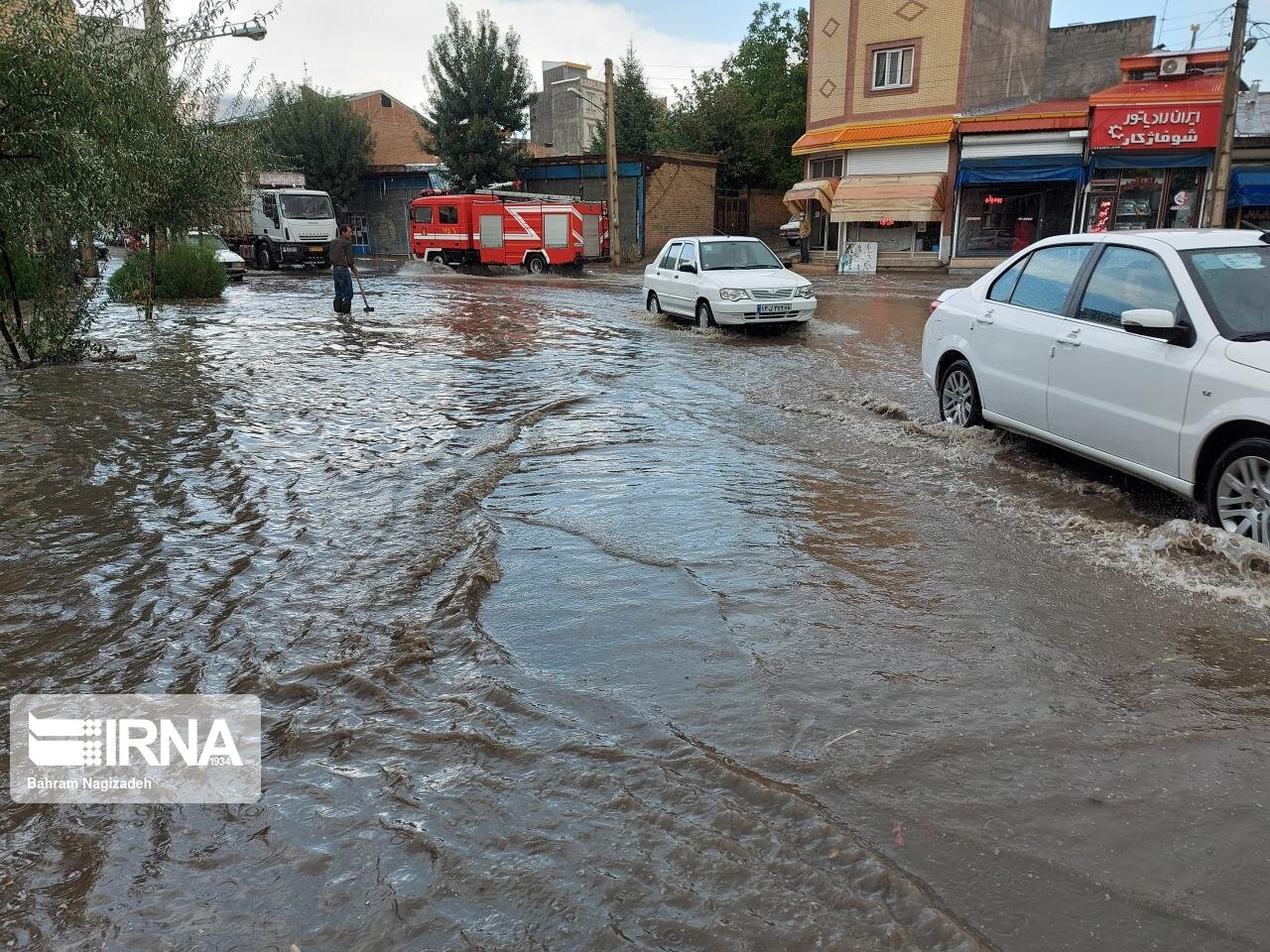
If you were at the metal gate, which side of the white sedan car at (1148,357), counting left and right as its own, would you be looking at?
back

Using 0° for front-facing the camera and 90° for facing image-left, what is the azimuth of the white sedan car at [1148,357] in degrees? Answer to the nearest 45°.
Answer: approximately 315°

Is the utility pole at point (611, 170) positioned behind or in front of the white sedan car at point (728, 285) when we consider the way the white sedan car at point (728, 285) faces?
behind

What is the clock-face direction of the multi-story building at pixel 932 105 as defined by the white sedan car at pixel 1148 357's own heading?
The multi-story building is roughly at 7 o'clock from the white sedan car.
